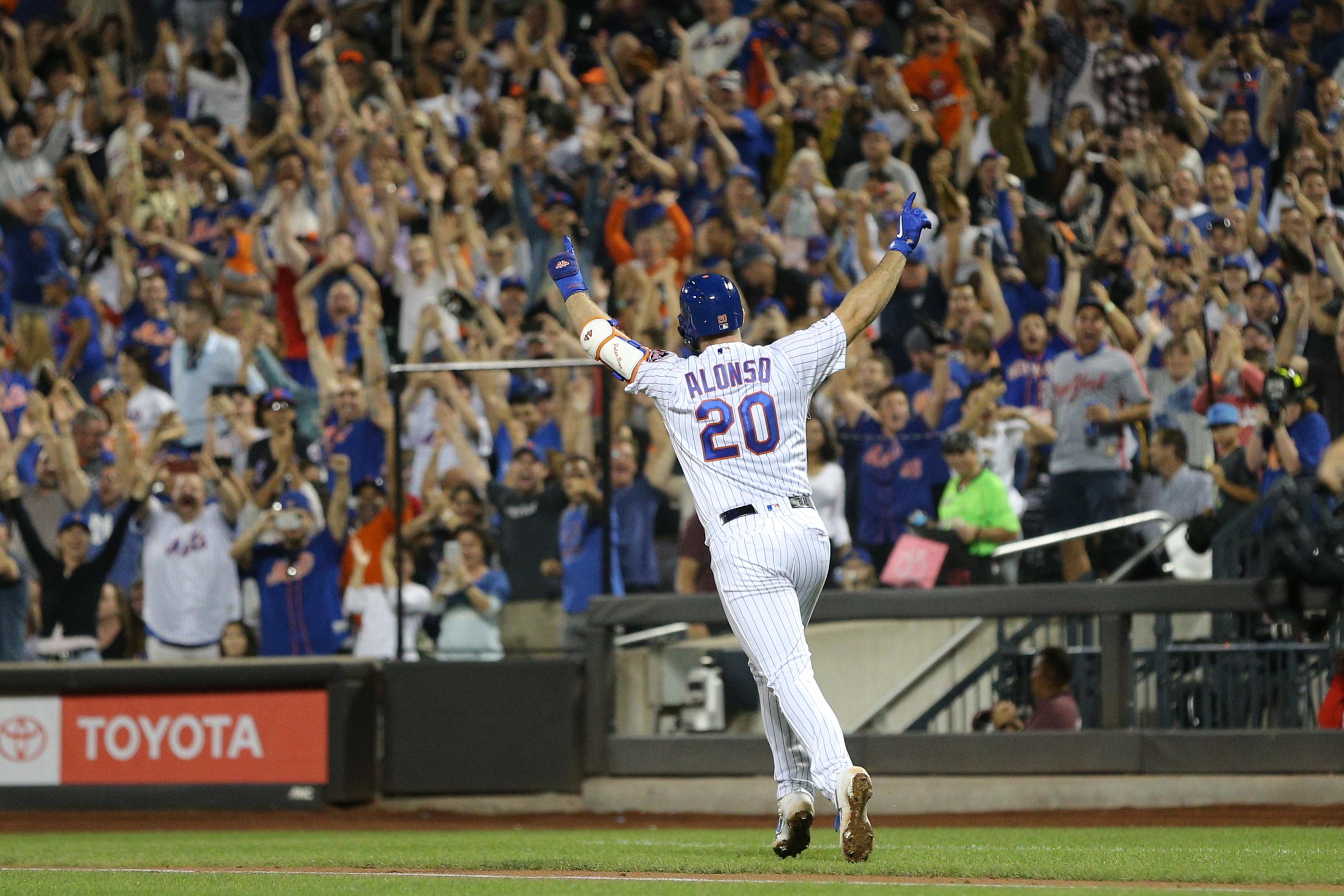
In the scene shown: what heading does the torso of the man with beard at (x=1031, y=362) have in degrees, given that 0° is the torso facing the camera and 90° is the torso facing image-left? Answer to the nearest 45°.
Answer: approximately 0°

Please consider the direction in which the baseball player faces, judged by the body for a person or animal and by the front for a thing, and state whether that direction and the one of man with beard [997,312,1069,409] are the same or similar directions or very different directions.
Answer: very different directions

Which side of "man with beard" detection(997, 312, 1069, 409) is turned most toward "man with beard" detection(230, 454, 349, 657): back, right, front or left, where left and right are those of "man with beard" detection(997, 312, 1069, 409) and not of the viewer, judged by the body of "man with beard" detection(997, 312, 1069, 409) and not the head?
right

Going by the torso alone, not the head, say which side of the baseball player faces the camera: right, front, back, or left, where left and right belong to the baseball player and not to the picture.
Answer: back

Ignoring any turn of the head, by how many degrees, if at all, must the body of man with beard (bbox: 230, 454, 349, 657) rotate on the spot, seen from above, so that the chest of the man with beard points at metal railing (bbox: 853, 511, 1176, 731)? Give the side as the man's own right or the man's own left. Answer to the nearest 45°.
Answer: approximately 45° to the man's own left

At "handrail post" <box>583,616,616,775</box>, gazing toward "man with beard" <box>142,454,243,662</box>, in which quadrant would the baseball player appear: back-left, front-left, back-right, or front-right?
back-left

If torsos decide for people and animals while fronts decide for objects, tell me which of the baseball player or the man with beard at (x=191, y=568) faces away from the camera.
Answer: the baseball player
